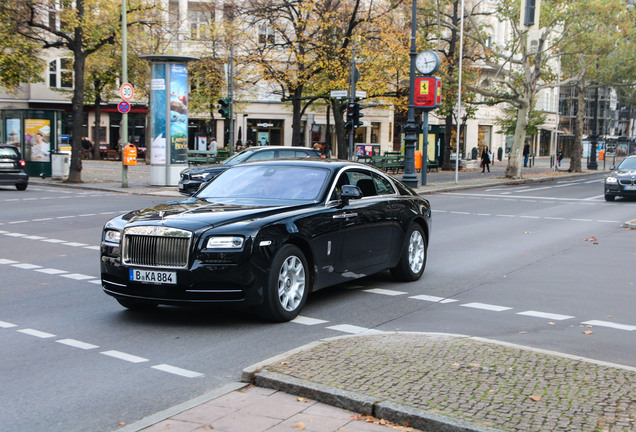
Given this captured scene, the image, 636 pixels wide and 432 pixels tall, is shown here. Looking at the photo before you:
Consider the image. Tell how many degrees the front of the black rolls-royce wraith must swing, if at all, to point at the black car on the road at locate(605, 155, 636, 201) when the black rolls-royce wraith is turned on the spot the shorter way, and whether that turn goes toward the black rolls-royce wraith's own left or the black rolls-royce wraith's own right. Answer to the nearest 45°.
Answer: approximately 180°

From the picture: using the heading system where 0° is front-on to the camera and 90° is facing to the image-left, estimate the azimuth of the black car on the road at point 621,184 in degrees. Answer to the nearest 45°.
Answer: approximately 45°

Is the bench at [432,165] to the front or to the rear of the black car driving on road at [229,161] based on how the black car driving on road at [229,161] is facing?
to the rear

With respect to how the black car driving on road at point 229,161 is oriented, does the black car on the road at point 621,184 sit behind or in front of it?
behind

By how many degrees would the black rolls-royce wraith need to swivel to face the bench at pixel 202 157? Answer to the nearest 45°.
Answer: approximately 135° to its right

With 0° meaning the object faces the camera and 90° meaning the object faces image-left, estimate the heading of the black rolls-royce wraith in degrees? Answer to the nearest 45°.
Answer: approximately 45°
